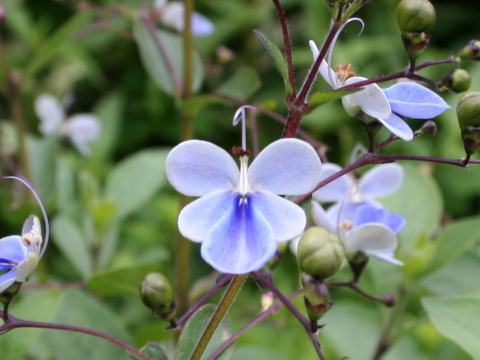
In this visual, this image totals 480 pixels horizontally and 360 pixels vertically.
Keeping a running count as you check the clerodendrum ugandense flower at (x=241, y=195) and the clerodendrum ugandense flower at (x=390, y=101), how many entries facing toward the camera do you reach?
1

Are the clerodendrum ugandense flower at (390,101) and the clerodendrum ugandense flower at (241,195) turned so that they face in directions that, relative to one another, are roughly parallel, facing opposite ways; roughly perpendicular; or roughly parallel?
roughly perpendicular

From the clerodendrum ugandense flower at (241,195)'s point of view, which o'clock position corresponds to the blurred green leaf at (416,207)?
The blurred green leaf is roughly at 7 o'clock from the clerodendrum ugandense flower.

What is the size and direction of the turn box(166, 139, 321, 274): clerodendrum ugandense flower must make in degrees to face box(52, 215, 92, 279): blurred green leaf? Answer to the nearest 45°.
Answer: approximately 135° to its right

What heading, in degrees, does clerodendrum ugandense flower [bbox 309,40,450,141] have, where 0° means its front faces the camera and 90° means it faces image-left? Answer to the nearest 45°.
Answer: approximately 270°
